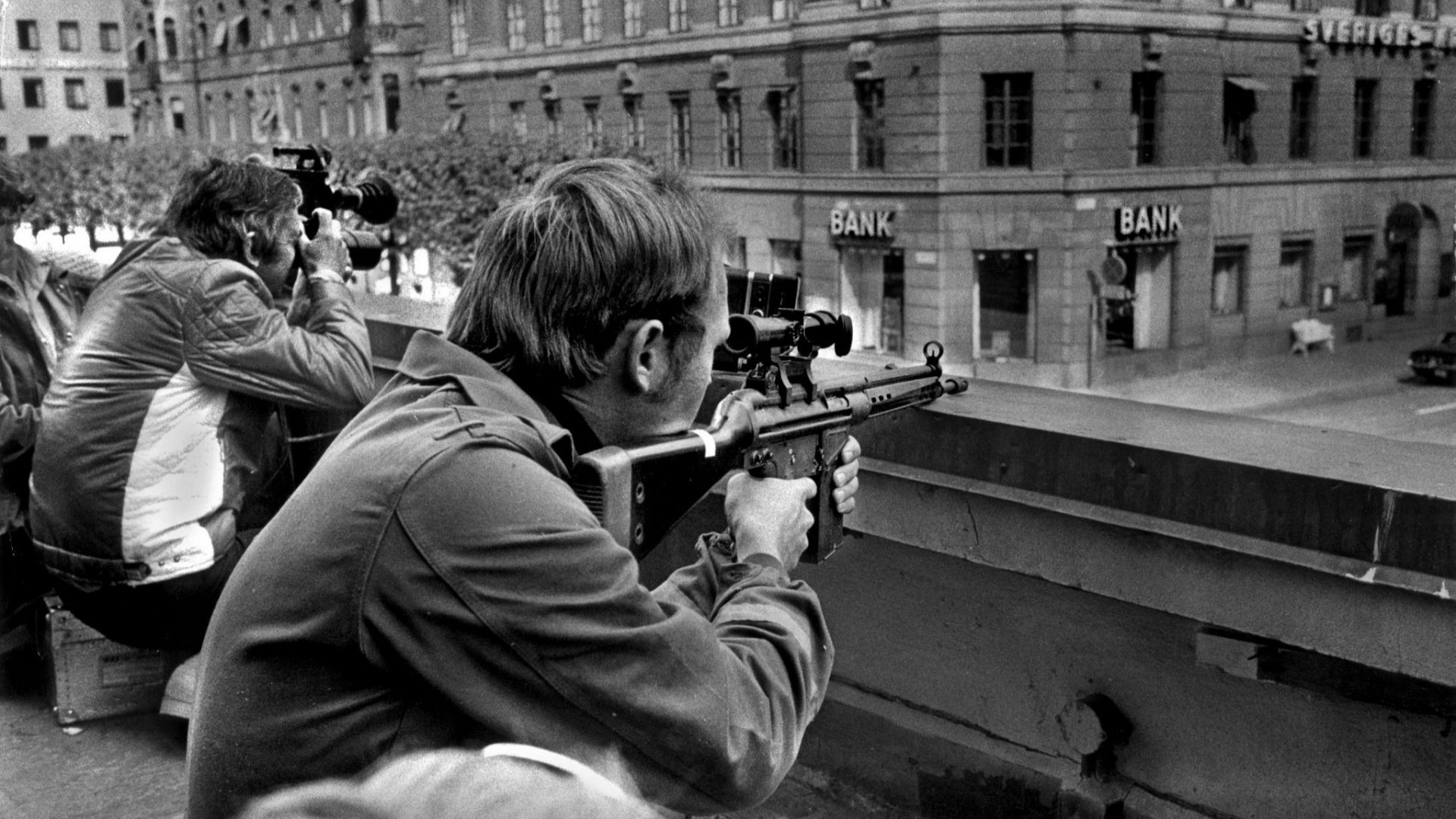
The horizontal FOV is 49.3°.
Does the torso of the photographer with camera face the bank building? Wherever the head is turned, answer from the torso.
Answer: yes

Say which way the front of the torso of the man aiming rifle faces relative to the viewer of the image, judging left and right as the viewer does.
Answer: facing away from the viewer and to the right of the viewer

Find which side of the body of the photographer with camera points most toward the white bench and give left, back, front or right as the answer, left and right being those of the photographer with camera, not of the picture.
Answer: front

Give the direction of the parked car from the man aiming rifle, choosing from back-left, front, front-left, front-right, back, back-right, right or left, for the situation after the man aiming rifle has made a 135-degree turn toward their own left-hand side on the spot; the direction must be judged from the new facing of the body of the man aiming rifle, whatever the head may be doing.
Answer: back-right

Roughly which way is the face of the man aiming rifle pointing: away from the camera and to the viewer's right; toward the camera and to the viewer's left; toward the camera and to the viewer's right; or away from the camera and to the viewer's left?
away from the camera and to the viewer's right

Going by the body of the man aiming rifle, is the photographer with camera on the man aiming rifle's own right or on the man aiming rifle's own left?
on the man aiming rifle's own left

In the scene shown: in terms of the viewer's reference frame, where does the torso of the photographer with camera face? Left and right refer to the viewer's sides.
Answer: facing away from the viewer and to the right of the viewer

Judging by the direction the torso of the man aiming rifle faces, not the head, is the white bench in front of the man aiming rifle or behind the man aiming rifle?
in front

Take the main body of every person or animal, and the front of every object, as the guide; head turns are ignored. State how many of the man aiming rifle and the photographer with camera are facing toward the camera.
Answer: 0

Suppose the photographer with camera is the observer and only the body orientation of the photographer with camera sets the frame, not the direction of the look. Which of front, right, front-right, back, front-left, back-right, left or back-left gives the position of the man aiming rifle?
back-right

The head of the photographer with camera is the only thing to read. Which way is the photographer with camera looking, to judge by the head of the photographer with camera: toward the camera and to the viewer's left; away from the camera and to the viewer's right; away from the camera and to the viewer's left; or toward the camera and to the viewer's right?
away from the camera and to the viewer's right

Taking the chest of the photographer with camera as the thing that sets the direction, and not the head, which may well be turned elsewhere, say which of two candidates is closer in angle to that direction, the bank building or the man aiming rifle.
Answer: the bank building

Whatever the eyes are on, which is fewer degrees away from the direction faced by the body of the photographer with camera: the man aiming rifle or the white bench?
the white bench
